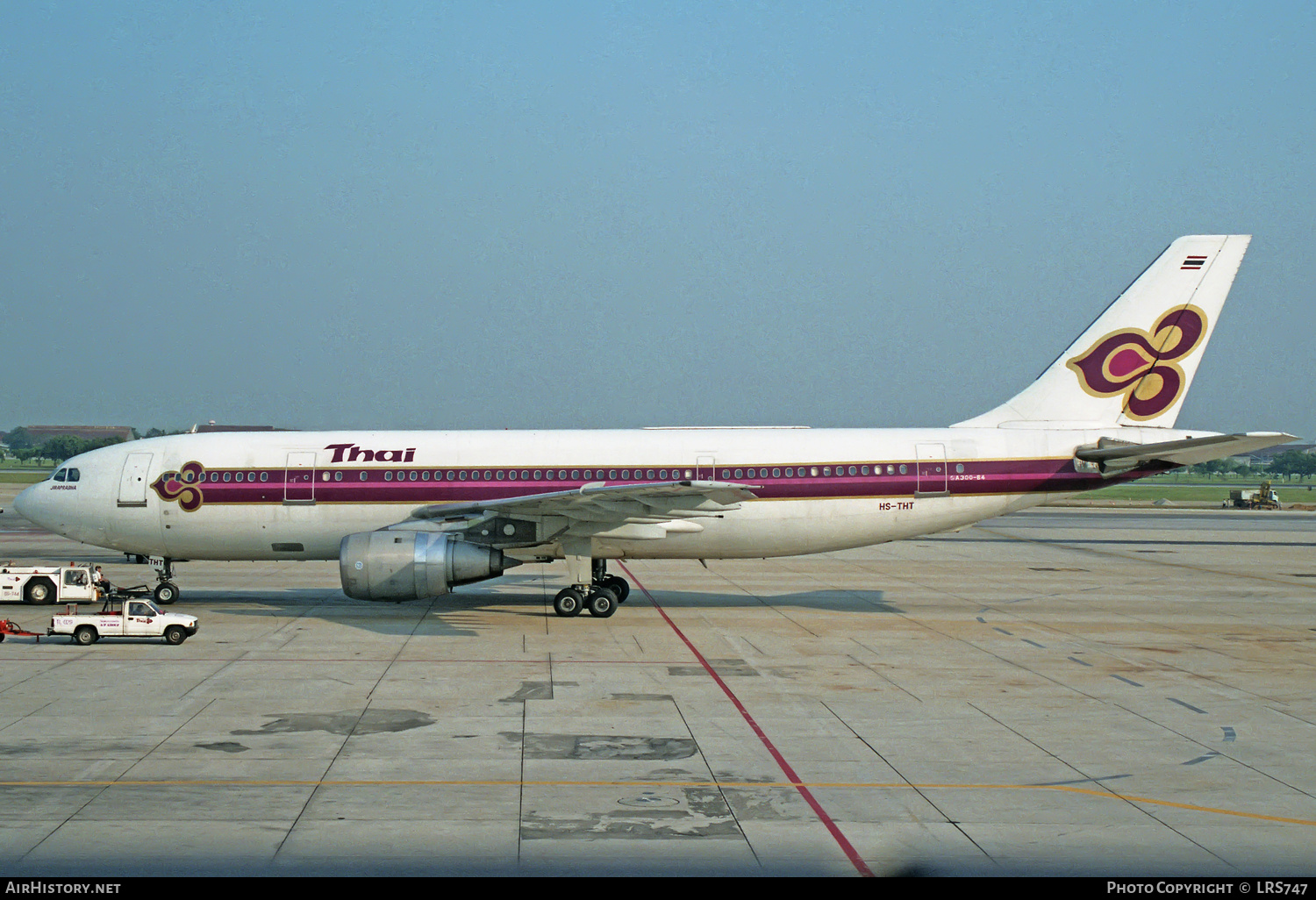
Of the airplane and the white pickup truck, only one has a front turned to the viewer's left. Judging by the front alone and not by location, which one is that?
the airplane

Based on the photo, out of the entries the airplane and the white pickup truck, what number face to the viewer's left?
1

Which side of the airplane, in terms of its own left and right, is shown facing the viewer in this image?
left

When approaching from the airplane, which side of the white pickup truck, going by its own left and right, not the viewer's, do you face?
front

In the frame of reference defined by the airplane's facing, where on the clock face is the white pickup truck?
The white pickup truck is roughly at 11 o'clock from the airplane.

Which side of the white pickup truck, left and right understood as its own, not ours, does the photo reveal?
right

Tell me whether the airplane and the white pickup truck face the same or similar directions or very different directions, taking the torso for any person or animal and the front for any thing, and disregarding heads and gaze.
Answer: very different directions
